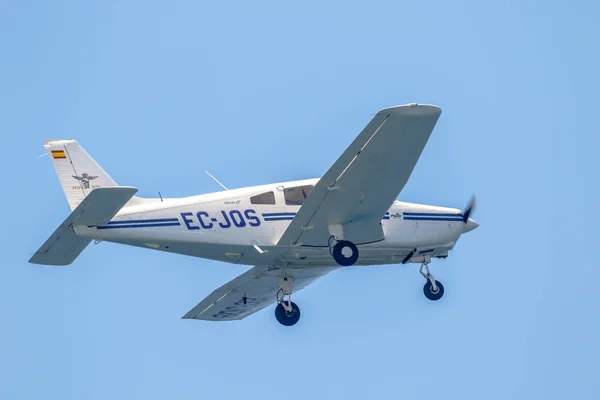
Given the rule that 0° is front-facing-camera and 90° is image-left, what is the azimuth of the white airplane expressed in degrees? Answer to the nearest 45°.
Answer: approximately 270°
